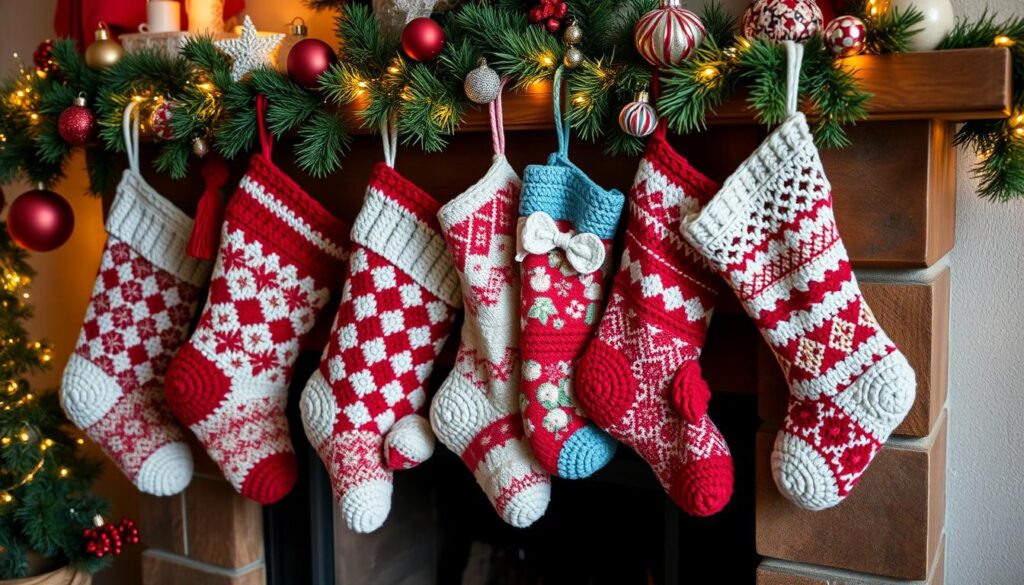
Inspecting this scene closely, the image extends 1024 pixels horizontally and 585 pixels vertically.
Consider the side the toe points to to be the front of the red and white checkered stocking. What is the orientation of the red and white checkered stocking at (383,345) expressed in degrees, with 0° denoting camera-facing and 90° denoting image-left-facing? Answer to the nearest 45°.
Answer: approximately 270°

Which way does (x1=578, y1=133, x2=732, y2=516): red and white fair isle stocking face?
to the viewer's right

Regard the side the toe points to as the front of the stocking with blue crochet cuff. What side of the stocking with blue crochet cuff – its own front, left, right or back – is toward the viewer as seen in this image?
right

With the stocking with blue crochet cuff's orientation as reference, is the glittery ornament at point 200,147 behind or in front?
behind

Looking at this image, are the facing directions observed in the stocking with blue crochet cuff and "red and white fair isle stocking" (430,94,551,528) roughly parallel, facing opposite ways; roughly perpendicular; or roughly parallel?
roughly parallel
